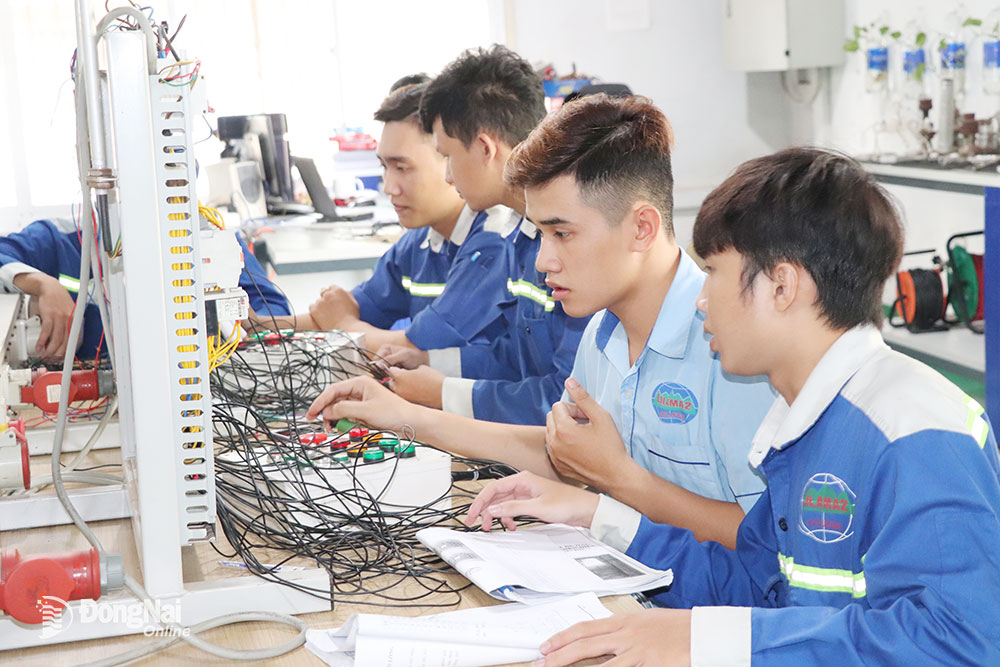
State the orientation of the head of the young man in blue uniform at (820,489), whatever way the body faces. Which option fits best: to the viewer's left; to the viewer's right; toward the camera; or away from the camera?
to the viewer's left

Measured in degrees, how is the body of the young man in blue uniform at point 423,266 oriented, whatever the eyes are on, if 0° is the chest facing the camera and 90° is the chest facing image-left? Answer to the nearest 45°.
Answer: approximately 45°

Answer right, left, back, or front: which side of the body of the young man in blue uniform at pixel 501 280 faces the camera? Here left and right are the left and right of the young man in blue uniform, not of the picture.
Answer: left
